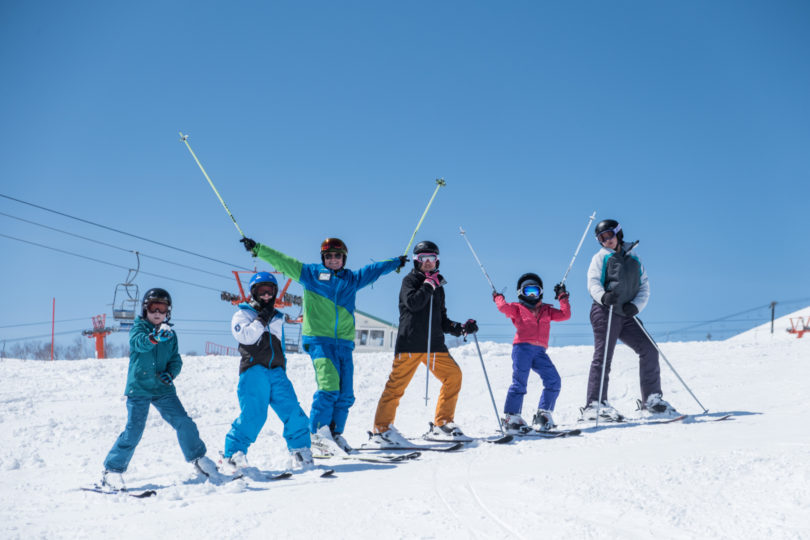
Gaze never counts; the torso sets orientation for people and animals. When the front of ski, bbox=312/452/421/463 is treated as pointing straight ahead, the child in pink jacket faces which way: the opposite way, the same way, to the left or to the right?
to the right

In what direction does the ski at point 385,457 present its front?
to the viewer's right

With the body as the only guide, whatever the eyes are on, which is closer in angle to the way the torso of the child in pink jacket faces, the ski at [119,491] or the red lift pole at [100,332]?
the ski

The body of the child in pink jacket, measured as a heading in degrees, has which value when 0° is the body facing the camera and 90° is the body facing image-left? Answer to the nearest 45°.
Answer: approximately 0°

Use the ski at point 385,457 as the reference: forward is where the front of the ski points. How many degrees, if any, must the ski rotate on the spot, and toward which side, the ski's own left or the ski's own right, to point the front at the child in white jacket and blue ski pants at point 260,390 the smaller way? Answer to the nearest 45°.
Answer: approximately 180°

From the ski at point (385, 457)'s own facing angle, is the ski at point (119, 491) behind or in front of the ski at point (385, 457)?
behind

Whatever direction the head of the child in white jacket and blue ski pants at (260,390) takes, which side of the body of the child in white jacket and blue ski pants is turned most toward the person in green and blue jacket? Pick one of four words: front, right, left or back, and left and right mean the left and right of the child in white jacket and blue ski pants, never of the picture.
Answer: left

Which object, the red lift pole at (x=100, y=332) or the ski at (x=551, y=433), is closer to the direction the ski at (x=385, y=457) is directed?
the ski

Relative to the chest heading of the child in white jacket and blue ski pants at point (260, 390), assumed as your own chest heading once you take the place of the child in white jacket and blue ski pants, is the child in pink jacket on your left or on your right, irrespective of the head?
on your left

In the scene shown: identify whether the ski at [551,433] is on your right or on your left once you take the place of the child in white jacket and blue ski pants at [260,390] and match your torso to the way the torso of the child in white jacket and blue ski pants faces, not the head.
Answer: on your left

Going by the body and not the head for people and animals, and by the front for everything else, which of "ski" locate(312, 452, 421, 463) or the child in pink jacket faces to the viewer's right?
the ski
